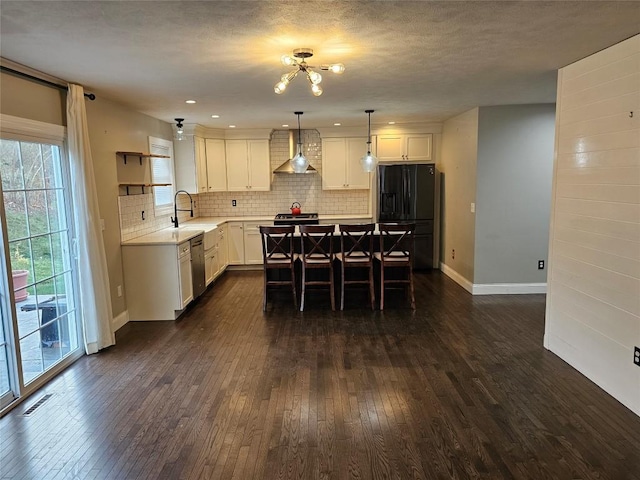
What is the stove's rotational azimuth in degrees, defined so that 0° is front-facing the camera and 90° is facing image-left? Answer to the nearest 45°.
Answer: approximately 0°

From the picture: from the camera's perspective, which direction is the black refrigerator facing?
toward the camera

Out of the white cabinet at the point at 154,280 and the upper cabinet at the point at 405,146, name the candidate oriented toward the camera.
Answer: the upper cabinet

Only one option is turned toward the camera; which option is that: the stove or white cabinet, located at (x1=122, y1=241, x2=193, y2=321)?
the stove

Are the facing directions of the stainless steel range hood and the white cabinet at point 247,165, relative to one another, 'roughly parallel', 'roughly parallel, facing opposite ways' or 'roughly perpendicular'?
roughly parallel

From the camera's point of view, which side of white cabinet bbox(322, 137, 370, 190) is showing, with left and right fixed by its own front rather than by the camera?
front

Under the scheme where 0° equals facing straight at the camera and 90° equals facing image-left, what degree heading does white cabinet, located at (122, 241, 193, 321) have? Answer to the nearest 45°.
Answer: approximately 270°

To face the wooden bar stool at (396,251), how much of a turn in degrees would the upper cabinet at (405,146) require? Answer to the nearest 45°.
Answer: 0° — it already faces it

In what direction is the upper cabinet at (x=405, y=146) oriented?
toward the camera

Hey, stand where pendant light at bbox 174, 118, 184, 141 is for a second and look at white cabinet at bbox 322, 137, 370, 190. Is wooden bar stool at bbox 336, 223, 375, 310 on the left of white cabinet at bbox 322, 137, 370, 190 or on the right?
right

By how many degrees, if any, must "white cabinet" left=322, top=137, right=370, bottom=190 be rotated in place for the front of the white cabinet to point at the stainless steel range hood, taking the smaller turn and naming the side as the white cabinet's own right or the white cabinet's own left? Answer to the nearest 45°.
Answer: approximately 90° to the white cabinet's own right

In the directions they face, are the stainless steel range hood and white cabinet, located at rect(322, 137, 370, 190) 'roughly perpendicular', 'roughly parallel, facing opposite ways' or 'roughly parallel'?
roughly parallel

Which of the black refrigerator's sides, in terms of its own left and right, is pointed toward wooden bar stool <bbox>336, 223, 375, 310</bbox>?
front

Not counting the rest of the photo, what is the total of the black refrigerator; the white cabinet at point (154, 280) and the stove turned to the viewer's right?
1
